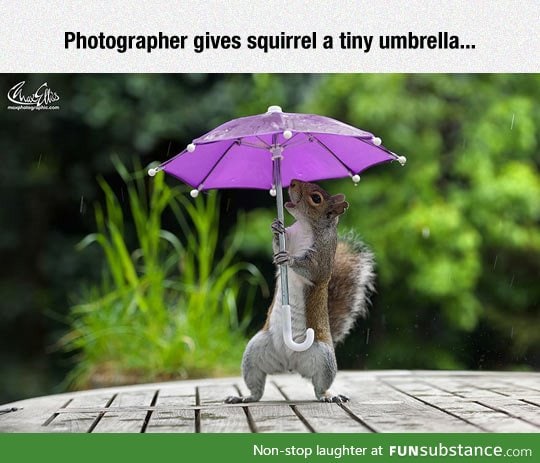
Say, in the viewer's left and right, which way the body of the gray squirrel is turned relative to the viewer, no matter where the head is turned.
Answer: facing the viewer and to the left of the viewer
